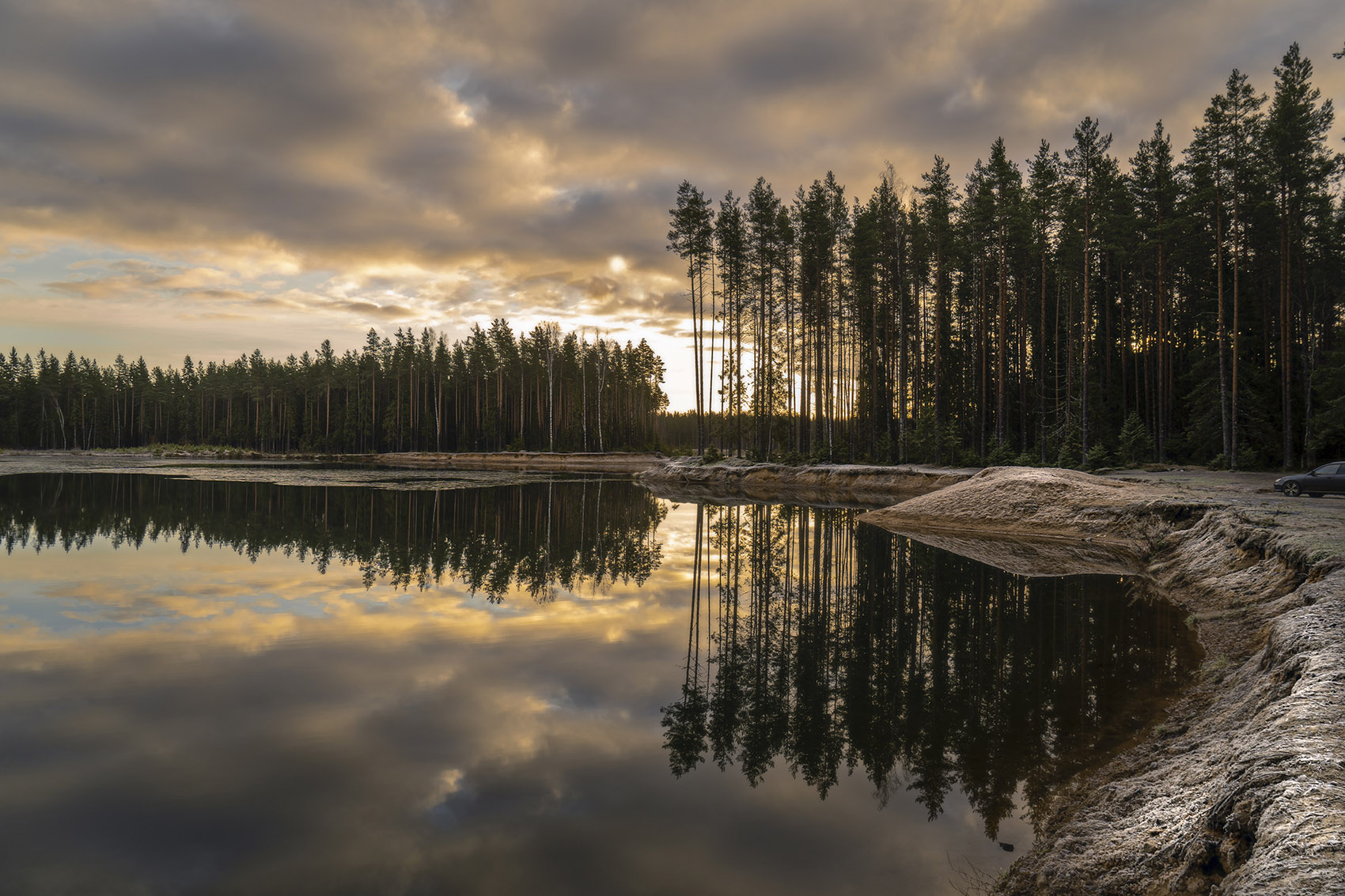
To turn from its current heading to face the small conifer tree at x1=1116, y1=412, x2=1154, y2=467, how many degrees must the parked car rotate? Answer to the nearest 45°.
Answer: approximately 45° to its right

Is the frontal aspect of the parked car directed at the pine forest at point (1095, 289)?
no

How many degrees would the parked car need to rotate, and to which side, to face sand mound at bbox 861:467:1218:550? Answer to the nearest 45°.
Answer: approximately 45° to its left

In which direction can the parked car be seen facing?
to the viewer's left

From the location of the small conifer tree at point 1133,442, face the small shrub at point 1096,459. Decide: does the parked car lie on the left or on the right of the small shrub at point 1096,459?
left

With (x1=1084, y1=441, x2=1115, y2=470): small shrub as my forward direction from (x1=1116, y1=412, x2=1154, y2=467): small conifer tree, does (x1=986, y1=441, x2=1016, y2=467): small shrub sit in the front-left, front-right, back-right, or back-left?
front-right

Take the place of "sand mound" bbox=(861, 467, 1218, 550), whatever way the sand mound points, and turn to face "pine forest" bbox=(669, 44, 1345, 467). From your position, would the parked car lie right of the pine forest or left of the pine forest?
right
